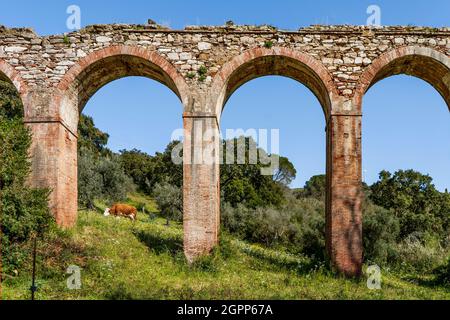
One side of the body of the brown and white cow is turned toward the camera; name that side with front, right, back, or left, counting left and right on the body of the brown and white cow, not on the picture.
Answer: left

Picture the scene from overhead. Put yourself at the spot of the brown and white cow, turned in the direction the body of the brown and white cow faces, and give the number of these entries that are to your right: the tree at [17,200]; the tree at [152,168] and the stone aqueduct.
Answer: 1

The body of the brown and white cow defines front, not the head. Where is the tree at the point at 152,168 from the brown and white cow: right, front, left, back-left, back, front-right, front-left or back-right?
right

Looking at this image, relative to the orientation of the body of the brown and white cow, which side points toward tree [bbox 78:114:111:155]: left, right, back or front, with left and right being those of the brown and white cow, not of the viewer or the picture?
right

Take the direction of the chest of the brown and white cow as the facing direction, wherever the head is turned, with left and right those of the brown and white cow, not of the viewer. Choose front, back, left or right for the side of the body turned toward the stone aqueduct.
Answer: left

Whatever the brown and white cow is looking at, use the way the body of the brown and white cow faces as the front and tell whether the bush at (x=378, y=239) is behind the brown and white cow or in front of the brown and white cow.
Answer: behind

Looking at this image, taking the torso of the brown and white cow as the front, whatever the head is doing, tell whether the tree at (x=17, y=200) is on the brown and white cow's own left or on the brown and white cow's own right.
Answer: on the brown and white cow's own left
